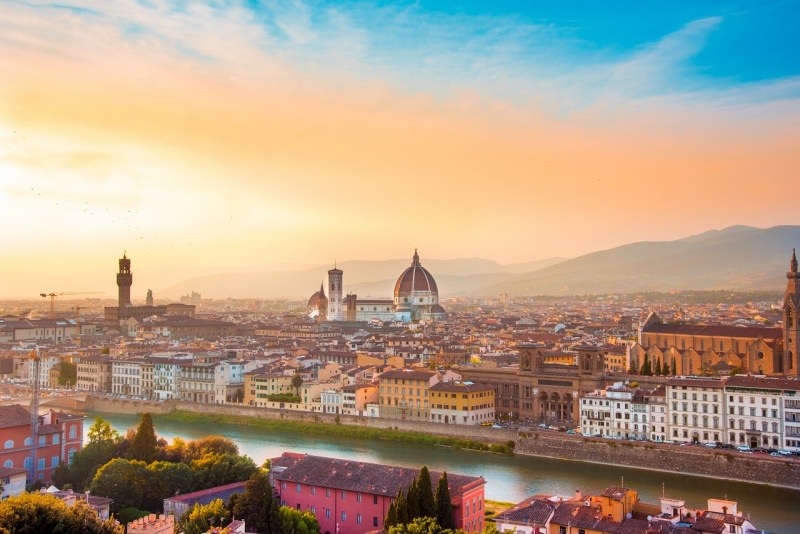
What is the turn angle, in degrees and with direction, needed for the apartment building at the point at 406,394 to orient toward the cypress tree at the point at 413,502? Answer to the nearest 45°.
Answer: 0° — it already faces it

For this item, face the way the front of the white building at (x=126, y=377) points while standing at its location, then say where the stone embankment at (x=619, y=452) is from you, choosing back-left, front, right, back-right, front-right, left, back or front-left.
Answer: front-left

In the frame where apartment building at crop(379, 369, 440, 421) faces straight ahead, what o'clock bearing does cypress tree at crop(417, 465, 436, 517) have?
The cypress tree is roughly at 12 o'clock from the apartment building.

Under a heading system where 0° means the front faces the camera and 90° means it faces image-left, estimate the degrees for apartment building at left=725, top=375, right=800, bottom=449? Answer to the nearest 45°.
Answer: approximately 0°

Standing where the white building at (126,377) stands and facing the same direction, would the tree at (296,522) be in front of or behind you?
in front

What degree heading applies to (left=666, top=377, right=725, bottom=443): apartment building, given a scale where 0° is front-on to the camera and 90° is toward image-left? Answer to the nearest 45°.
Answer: approximately 0°

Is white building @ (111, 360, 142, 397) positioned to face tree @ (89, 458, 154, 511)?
yes

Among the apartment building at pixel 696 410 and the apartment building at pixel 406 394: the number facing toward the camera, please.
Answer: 2
